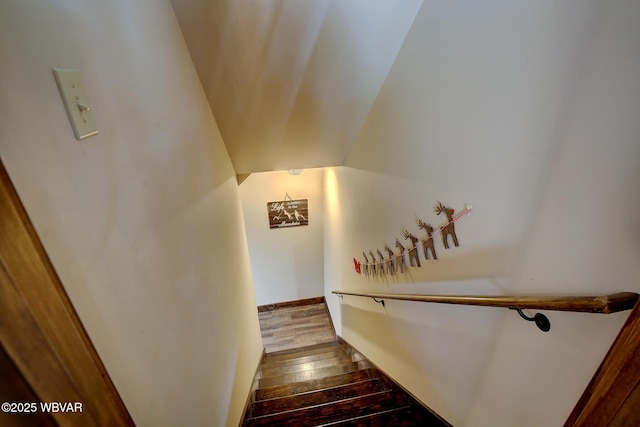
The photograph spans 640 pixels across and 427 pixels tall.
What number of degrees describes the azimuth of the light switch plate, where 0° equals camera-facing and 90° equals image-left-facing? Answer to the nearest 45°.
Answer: approximately 315°

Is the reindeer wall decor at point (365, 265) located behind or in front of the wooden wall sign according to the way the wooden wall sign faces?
in front

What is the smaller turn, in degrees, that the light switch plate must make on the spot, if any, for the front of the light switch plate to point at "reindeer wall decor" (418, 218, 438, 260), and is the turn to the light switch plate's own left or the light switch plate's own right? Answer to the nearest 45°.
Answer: approximately 45° to the light switch plate's own left

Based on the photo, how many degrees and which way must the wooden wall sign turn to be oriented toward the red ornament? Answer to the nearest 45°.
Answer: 0° — it already faces it

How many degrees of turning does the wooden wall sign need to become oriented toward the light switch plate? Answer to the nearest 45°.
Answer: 0° — it already faces it

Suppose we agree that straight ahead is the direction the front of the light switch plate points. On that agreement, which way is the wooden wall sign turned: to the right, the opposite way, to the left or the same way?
to the right

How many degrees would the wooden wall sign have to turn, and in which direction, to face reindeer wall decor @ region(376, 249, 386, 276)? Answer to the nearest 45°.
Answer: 0° — it already faces it

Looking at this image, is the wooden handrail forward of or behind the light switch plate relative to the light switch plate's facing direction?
forward

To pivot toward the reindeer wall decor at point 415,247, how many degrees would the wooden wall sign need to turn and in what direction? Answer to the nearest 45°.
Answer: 0° — it already faces it
